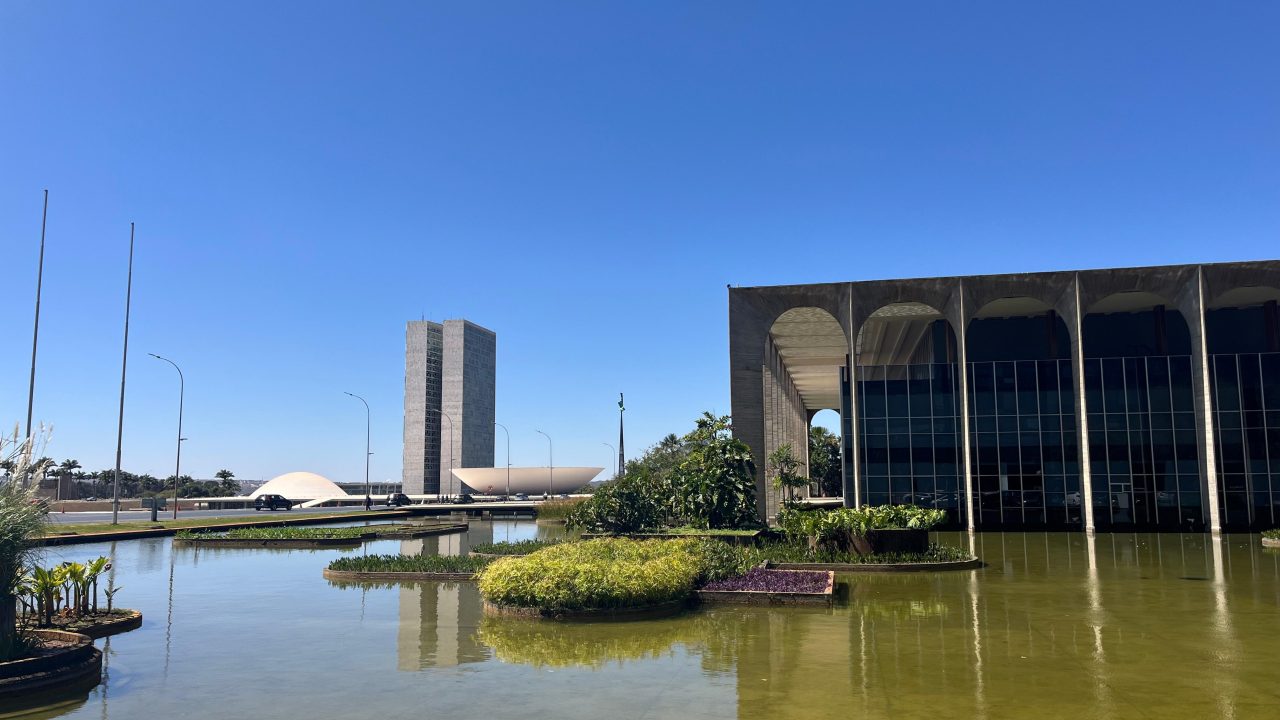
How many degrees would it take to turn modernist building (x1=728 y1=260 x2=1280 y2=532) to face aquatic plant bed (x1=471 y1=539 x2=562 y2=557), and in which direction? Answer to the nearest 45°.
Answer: approximately 45° to its right

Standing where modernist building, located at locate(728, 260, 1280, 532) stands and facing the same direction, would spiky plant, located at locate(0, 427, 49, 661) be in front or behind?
in front

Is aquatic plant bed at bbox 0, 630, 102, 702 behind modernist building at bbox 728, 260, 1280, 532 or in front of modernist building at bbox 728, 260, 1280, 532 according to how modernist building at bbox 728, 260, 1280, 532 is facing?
in front

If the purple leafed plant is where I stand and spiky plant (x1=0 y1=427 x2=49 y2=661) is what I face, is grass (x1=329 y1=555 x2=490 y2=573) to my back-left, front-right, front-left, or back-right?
front-right

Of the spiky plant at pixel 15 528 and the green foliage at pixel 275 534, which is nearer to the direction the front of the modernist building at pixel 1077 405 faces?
the spiky plant

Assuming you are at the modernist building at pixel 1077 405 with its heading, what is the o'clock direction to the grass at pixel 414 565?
The grass is roughly at 1 o'clock from the modernist building.

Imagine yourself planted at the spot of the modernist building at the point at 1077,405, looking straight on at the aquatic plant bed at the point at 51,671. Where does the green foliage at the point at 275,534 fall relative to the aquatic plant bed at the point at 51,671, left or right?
right

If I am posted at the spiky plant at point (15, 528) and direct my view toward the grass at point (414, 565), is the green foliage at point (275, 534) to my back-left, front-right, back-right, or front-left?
front-left

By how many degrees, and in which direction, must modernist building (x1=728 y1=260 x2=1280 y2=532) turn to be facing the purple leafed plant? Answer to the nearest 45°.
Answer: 0° — it already faces it

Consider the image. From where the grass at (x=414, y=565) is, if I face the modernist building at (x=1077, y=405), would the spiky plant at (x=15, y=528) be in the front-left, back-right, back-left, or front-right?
back-right

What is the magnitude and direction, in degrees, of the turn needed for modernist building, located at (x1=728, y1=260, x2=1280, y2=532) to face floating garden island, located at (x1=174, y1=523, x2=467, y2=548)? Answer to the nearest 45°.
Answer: approximately 45° to its right

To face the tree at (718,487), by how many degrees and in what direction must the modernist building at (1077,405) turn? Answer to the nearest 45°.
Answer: approximately 45° to its right

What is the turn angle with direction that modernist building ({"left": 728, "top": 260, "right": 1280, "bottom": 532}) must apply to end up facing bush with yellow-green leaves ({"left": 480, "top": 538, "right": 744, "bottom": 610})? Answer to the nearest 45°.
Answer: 0° — it already faces it

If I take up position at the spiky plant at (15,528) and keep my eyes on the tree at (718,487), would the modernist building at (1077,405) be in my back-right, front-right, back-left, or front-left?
front-right

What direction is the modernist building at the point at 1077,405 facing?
toward the camera
